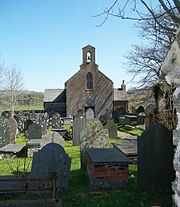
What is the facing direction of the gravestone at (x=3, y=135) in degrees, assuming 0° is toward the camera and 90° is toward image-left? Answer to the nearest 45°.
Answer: approximately 0°

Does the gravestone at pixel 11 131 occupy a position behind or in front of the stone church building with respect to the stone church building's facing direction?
in front

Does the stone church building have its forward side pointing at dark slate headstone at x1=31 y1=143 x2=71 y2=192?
yes

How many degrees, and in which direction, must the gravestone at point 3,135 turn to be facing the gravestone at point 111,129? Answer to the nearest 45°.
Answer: approximately 135° to its left

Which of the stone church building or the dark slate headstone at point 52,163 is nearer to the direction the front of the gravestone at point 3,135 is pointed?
the dark slate headstone

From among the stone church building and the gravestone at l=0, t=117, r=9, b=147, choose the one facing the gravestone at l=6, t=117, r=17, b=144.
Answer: the stone church building

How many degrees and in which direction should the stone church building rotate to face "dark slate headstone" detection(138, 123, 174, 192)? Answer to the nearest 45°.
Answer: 0° — it already faces it

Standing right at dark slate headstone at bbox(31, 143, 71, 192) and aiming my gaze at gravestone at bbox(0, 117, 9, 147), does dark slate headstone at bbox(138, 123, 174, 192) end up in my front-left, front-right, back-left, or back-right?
back-right

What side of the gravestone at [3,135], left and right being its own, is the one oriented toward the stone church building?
back

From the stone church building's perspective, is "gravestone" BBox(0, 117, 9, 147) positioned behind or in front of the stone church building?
in front
